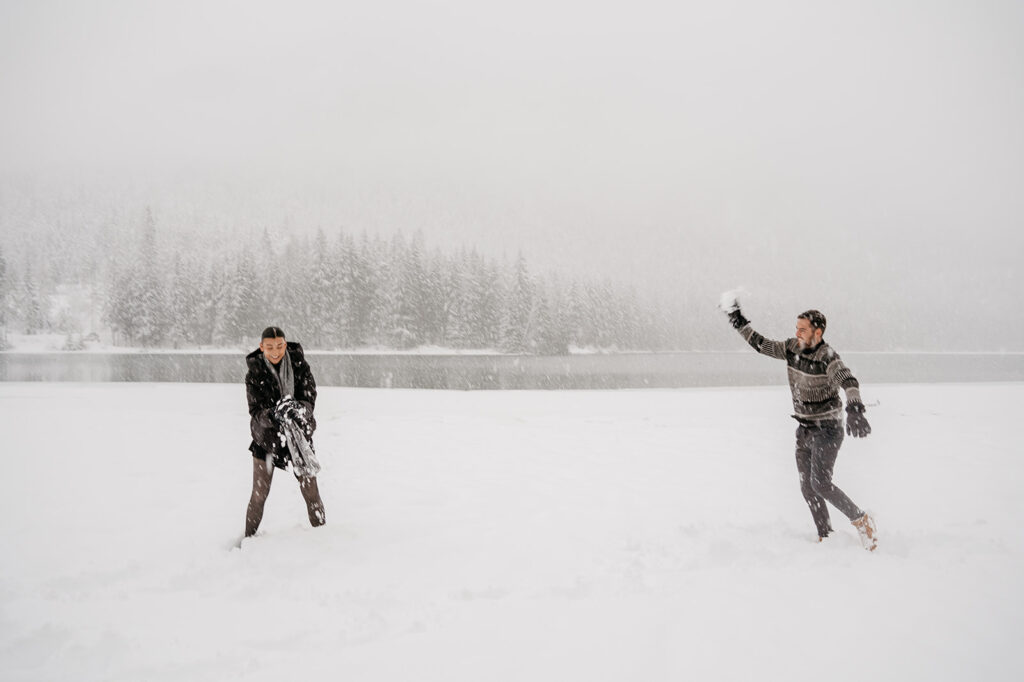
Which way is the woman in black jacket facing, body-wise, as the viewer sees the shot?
toward the camera

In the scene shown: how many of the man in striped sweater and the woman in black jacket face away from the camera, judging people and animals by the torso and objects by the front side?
0

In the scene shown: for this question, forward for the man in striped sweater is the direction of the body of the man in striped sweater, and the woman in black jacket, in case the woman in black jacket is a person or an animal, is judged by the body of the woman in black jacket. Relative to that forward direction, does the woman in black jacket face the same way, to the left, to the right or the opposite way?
to the left

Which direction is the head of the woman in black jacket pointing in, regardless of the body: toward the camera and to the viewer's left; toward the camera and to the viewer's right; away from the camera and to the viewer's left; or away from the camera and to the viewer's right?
toward the camera and to the viewer's right

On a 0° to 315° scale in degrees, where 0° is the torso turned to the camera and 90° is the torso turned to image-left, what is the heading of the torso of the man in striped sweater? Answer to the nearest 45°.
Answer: approximately 45°

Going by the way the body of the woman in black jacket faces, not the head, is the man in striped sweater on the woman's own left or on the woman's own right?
on the woman's own left

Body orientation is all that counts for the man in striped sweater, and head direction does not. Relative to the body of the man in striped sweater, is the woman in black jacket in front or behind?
in front
